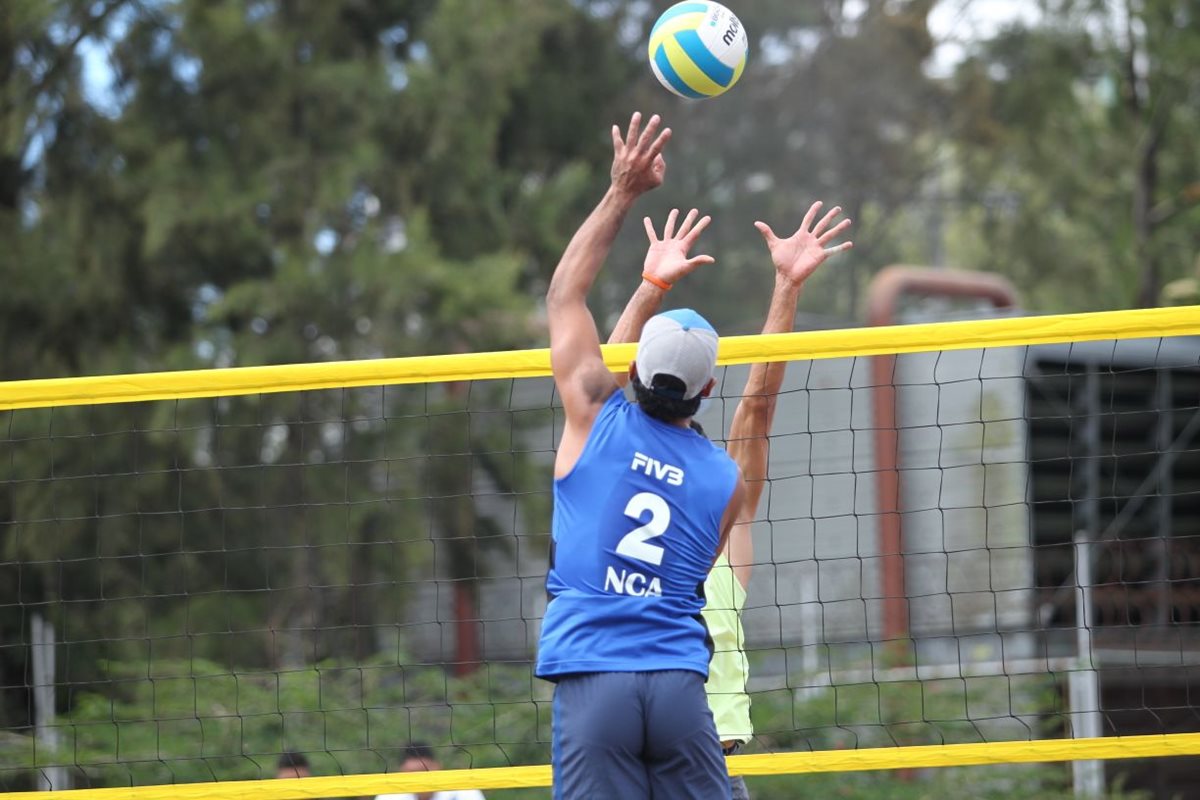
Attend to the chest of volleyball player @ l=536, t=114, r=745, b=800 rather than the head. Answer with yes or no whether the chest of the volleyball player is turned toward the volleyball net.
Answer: yes

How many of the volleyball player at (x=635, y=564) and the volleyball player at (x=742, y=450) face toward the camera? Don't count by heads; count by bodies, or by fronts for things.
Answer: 1

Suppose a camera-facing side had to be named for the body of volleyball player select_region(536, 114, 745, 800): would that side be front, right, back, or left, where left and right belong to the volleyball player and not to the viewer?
back

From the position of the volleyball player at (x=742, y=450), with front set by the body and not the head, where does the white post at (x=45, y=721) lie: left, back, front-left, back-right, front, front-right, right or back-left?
back-right

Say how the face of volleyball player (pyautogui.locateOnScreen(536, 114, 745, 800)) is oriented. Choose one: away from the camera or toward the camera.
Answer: away from the camera

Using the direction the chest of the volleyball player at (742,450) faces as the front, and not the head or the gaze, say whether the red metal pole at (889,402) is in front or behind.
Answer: behind

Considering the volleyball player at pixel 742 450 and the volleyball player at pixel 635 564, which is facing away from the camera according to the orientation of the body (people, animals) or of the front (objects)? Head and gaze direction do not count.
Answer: the volleyball player at pixel 635 564

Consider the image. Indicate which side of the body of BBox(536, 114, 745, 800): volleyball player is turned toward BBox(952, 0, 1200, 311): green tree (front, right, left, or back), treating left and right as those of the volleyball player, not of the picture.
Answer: front

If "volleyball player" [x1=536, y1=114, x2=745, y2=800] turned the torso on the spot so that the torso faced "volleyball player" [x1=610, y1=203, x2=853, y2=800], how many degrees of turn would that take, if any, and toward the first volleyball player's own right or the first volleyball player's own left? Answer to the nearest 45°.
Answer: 0° — they already face them

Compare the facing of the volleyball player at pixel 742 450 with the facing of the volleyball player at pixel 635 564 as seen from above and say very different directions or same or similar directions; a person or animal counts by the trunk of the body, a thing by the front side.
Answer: very different directions

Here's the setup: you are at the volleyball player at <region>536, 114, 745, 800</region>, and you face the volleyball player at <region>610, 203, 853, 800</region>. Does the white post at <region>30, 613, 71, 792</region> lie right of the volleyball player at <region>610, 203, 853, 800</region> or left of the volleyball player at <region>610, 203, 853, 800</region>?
left

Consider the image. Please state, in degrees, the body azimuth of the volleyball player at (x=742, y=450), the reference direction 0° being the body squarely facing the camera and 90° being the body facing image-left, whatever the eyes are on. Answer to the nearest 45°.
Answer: approximately 0°
